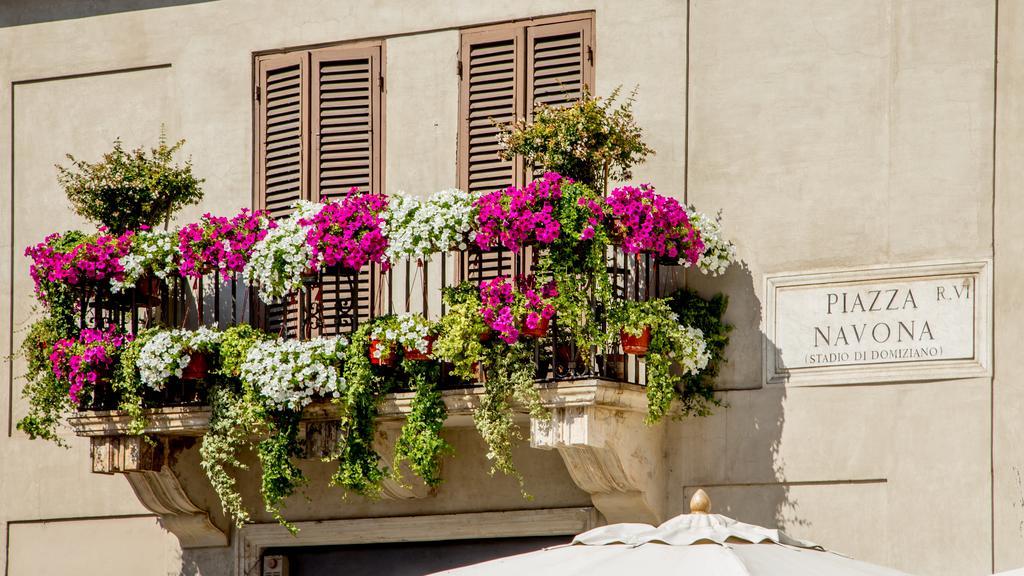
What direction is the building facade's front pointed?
toward the camera

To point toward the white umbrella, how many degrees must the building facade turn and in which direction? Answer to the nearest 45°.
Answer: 0° — it already faces it
